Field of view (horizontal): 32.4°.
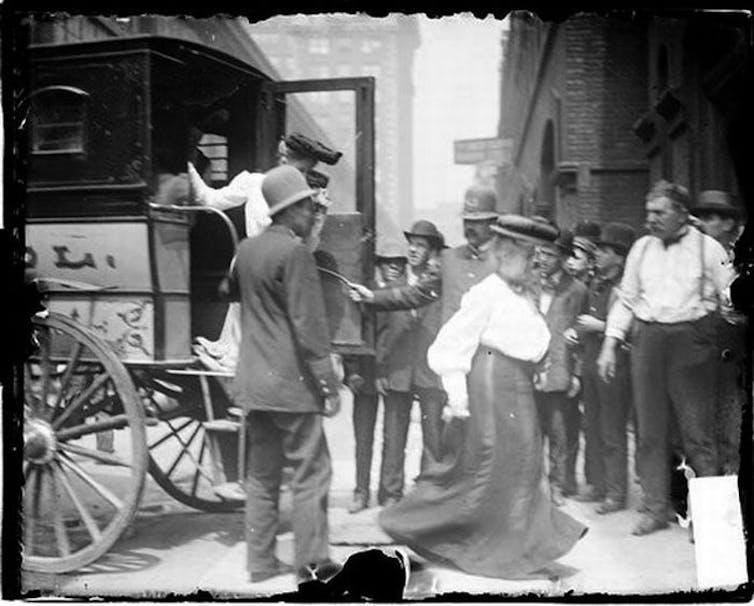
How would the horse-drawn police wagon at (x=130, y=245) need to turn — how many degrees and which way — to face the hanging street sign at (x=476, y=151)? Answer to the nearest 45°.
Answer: approximately 135° to its right

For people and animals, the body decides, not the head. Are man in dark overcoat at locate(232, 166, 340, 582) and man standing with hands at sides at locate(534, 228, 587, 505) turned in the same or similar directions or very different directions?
very different directions

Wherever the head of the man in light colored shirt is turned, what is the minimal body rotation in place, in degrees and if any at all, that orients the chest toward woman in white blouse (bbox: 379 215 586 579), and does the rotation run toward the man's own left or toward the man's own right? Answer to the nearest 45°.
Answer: approximately 45° to the man's own right

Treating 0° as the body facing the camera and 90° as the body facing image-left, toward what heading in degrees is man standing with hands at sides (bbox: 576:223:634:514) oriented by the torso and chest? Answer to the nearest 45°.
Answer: approximately 45°

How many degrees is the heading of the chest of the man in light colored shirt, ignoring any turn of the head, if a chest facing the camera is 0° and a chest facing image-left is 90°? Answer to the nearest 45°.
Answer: approximately 45°

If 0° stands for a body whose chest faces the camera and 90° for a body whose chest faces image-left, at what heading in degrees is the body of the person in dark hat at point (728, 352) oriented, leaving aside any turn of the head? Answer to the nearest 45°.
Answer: approximately 45°
